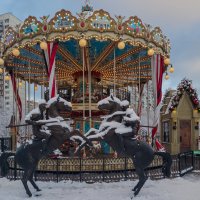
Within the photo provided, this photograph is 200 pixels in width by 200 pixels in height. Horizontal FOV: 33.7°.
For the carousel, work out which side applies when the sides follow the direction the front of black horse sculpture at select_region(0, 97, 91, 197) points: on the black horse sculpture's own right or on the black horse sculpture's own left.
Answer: on the black horse sculpture's own left

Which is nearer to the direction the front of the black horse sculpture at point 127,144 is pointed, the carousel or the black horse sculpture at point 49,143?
the black horse sculpture

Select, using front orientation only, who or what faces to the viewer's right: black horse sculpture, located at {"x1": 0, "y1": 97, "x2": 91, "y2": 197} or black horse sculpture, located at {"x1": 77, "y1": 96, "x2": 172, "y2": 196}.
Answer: black horse sculpture, located at {"x1": 0, "y1": 97, "x2": 91, "y2": 197}

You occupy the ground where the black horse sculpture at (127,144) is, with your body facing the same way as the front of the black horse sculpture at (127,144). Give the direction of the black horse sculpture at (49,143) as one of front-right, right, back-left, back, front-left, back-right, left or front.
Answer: front

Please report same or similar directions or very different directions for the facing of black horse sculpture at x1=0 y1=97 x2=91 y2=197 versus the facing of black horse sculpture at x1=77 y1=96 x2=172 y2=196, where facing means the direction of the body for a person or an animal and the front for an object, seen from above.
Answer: very different directions

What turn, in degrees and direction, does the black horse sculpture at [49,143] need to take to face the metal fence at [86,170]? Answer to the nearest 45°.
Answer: approximately 45° to its left

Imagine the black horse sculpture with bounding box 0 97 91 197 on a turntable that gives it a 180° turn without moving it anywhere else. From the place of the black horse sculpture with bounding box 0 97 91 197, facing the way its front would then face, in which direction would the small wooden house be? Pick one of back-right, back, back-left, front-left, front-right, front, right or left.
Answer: back-right

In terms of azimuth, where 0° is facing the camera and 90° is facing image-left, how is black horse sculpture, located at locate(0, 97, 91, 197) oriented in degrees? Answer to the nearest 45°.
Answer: approximately 270°

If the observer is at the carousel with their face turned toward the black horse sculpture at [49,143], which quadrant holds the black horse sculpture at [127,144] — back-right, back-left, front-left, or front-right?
front-left

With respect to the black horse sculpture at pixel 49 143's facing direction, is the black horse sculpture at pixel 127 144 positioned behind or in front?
in front

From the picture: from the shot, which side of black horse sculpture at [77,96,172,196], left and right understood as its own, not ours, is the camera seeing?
left

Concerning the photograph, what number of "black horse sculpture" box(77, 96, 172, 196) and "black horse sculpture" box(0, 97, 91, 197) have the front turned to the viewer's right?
1

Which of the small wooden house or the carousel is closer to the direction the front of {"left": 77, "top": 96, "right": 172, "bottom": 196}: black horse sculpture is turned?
the carousel
